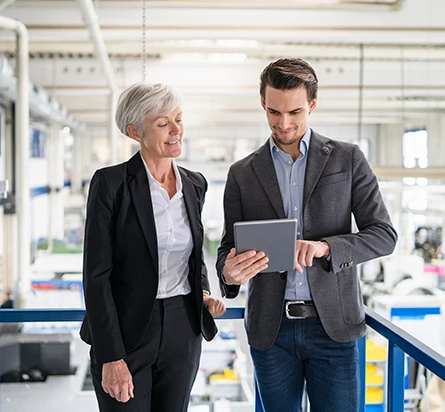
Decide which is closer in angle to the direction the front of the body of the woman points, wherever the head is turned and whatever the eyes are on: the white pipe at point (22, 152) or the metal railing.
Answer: the metal railing

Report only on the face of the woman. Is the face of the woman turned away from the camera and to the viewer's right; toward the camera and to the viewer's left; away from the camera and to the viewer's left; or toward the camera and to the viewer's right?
toward the camera and to the viewer's right

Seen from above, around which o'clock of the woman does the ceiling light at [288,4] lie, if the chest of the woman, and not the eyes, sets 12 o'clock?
The ceiling light is roughly at 8 o'clock from the woman.

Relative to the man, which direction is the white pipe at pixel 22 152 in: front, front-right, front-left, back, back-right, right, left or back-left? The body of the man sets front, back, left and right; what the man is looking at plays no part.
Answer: back-right

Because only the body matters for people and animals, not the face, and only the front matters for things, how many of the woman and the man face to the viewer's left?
0

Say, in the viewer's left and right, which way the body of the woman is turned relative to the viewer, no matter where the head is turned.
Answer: facing the viewer and to the right of the viewer

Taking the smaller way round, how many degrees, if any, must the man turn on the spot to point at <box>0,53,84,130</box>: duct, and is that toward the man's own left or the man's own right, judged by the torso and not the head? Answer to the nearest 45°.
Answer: approximately 135° to the man's own right

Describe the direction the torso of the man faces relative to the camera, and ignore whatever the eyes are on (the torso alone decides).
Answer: toward the camera

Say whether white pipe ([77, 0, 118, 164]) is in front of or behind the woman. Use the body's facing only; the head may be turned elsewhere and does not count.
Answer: behind

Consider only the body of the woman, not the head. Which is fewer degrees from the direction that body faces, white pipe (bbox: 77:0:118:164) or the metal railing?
the metal railing

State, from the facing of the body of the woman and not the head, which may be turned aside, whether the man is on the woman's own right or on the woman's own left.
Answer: on the woman's own left
